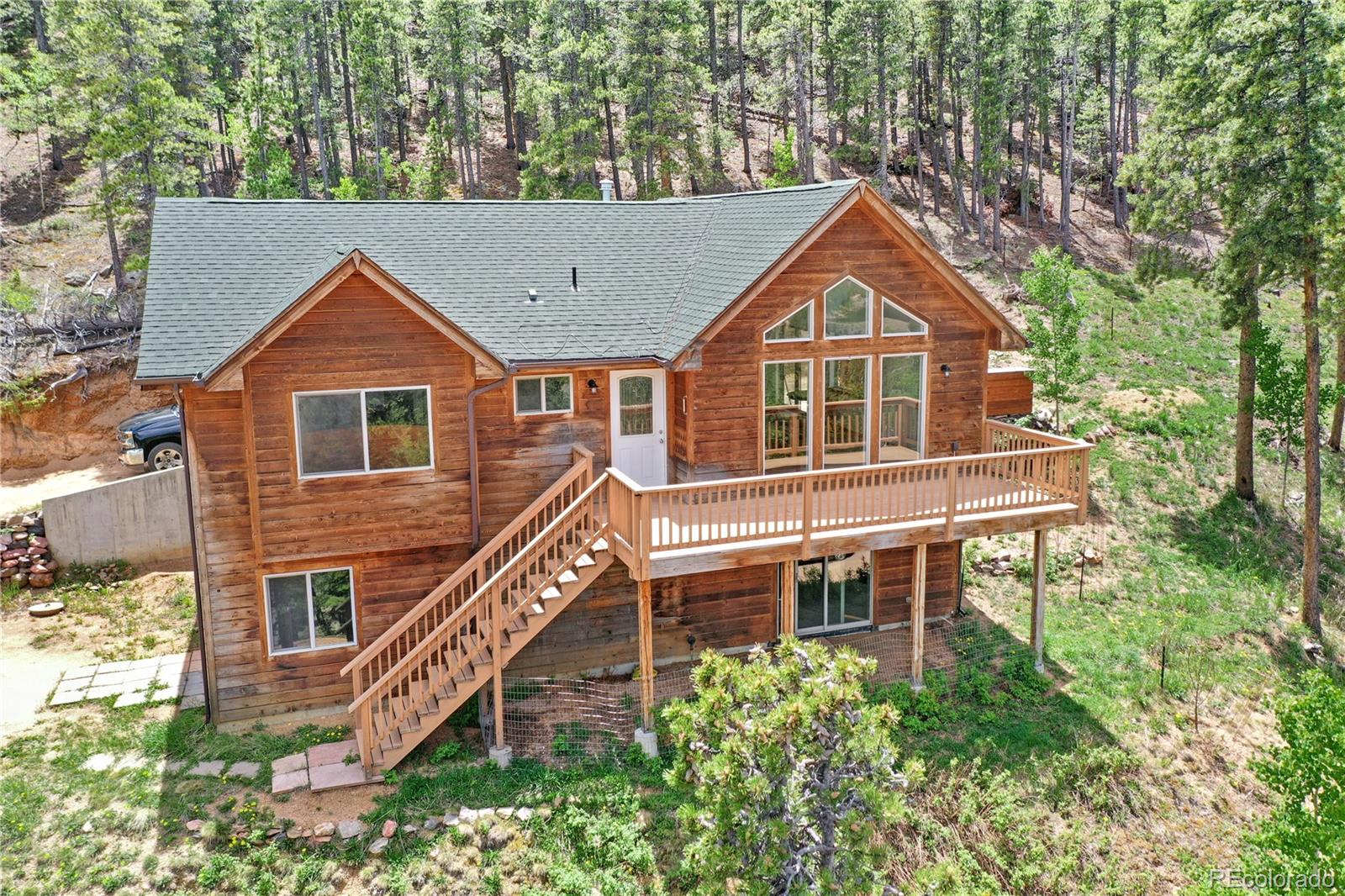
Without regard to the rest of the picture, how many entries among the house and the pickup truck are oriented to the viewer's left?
1

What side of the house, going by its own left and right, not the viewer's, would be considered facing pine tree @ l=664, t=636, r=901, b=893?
front

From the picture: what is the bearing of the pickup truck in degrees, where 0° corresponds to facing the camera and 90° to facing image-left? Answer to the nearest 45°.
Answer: approximately 90°

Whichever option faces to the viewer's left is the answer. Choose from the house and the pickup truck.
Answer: the pickup truck

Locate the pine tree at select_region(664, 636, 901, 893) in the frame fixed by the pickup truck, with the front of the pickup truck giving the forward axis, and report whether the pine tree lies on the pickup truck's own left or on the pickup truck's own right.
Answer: on the pickup truck's own left

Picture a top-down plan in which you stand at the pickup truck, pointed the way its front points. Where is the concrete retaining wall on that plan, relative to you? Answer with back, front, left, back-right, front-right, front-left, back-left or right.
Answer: left

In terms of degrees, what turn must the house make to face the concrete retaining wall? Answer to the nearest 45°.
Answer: approximately 135° to its right

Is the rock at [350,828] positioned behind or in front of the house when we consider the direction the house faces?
in front

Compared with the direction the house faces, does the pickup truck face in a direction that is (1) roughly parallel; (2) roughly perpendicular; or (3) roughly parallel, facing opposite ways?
roughly perpendicular

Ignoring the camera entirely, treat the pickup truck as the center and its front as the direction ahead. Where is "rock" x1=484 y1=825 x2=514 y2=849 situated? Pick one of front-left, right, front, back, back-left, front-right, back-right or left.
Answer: left
